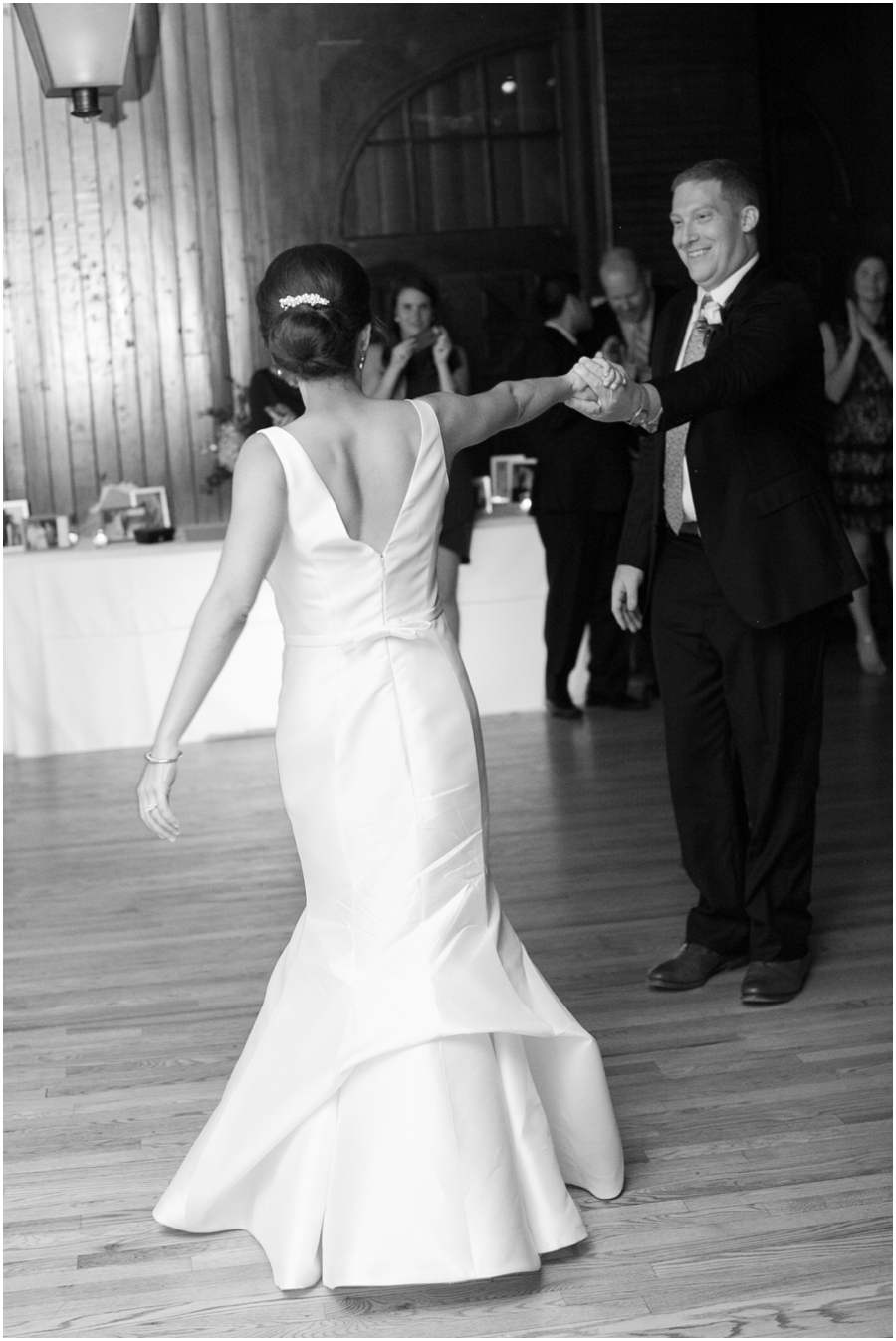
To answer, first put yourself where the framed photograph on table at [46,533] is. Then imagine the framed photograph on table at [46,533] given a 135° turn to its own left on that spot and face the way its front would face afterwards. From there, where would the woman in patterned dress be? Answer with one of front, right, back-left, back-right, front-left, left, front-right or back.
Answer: front-right

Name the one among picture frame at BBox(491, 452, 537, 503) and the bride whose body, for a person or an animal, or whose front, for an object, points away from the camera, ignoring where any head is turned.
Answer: the bride

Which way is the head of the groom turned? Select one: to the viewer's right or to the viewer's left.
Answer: to the viewer's left

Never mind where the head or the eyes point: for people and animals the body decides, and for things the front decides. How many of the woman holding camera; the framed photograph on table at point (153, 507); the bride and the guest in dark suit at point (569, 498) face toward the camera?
2

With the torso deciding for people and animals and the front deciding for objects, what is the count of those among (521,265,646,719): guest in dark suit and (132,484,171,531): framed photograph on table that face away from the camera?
0

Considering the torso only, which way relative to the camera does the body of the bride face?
away from the camera
